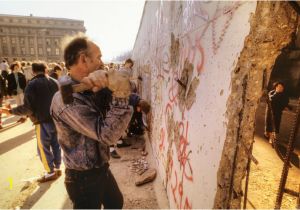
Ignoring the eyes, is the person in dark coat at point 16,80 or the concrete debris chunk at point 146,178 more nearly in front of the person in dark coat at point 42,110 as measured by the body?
the person in dark coat

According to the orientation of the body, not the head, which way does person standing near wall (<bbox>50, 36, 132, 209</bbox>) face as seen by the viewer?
to the viewer's right

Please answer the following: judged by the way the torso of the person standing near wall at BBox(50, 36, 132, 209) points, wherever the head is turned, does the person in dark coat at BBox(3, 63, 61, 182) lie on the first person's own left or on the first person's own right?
on the first person's own left

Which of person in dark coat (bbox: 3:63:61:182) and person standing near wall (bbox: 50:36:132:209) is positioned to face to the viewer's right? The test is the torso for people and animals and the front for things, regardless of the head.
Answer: the person standing near wall

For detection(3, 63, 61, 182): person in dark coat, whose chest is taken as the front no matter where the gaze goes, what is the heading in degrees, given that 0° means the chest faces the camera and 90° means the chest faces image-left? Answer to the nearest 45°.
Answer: approximately 135°

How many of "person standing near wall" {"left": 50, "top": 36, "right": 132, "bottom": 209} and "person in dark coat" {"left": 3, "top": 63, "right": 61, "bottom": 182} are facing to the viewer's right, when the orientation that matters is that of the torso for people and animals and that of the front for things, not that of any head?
1

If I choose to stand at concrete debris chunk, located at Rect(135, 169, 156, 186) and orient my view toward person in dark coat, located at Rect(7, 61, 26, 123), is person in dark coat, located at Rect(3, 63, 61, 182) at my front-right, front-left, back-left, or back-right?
front-left

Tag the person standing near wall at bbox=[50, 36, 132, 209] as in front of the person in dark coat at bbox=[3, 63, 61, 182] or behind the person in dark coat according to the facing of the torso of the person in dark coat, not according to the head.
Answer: behind

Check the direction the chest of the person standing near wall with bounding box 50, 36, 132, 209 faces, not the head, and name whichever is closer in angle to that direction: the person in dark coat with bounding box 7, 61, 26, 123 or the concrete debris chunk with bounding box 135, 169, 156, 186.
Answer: the concrete debris chunk
